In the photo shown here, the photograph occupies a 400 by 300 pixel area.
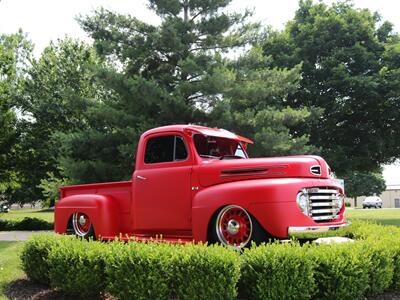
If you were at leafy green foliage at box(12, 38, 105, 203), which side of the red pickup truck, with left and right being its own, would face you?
back

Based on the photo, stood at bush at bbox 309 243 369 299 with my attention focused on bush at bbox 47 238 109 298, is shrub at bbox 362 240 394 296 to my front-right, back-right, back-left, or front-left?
back-right

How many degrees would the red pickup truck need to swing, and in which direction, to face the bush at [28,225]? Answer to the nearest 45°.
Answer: approximately 180°

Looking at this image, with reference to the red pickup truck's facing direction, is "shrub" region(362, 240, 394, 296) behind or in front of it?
in front

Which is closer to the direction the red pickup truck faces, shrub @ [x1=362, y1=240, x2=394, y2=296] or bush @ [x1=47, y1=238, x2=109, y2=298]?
the shrub

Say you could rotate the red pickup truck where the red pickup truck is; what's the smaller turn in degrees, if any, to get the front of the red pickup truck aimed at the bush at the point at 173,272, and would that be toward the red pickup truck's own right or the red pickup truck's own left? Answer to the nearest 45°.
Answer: approximately 45° to the red pickup truck's own right

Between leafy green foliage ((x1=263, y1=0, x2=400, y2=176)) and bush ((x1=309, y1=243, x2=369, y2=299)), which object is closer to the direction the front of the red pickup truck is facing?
the bush

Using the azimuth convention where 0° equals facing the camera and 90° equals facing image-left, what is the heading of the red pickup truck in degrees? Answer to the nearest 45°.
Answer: approximately 315°

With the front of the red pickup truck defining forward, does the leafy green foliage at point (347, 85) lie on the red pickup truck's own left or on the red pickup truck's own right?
on the red pickup truck's own left

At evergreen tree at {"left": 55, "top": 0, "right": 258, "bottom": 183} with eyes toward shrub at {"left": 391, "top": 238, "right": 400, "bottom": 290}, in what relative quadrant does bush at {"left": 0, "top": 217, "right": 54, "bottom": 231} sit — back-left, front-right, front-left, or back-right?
front-right

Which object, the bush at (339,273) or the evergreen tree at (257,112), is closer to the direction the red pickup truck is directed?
the bush

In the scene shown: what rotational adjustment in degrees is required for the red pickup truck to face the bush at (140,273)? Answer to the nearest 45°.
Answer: approximately 90° to its right

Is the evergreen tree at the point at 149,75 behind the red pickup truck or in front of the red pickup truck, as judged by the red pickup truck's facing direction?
behind
